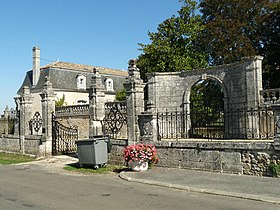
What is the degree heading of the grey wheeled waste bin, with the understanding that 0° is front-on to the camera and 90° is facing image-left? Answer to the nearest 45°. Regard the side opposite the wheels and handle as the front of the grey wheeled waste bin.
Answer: approximately 45°

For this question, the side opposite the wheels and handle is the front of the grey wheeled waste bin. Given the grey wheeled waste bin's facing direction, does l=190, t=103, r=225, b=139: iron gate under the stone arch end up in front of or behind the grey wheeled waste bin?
behind

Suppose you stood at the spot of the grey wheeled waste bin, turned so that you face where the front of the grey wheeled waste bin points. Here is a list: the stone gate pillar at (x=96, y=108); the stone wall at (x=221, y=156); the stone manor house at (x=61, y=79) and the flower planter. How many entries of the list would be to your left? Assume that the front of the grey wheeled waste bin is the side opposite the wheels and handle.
2

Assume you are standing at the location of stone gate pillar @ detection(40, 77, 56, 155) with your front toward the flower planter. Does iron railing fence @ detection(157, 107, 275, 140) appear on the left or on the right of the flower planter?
left

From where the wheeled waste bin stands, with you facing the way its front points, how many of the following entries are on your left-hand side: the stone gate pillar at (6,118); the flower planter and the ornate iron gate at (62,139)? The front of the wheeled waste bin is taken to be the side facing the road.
1

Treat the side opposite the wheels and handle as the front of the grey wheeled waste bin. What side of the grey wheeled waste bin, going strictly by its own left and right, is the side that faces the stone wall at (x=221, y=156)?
left

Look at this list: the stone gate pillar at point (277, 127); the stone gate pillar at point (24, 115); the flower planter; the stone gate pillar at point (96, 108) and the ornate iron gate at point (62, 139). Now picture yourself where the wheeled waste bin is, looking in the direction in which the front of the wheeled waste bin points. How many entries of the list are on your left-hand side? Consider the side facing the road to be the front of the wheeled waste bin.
2

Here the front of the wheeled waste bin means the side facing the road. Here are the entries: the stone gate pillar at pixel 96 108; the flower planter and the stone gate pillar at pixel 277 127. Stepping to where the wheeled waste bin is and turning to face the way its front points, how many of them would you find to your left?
2

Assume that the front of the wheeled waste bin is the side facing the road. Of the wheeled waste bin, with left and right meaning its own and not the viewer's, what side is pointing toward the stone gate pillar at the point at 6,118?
right

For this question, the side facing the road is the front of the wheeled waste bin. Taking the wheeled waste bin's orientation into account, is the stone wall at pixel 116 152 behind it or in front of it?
behind
